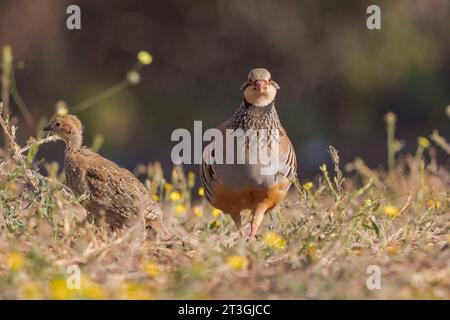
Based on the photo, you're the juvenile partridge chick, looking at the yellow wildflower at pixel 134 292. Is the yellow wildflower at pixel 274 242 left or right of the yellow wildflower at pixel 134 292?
left

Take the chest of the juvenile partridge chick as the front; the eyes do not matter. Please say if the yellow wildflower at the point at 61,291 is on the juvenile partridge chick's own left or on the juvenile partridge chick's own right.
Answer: on the juvenile partridge chick's own left

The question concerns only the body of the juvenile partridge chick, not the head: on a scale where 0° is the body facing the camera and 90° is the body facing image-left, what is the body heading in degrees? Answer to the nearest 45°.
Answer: approximately 90°

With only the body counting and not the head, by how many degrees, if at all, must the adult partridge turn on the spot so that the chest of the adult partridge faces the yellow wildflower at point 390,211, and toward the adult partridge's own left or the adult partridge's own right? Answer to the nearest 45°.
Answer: approximately 90° to the adult partridge's own left

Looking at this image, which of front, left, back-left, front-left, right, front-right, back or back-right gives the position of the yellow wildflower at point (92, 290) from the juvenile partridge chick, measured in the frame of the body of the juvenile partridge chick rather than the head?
left

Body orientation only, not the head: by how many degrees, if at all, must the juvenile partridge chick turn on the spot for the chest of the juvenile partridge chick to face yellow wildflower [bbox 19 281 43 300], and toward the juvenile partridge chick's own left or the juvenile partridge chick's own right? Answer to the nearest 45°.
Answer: approximately 90° to the juvenile partridge chick's own left

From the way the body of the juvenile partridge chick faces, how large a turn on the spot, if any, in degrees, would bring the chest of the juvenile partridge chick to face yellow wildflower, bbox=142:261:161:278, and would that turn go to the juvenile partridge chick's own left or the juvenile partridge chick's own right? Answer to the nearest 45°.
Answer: approximately 90° to the juvenile partridge chick's own left

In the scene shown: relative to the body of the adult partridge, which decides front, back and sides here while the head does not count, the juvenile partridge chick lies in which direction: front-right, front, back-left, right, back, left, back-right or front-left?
right

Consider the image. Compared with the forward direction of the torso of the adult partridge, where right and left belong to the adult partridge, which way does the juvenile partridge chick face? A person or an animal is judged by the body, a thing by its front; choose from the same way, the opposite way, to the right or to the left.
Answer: to the right

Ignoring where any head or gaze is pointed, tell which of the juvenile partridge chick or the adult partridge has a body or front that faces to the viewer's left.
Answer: the juvenile partridge chick

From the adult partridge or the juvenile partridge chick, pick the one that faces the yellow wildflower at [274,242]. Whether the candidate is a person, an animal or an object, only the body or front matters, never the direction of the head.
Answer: the adult partridge

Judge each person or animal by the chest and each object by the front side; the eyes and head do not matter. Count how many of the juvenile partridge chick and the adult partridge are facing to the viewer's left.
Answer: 1

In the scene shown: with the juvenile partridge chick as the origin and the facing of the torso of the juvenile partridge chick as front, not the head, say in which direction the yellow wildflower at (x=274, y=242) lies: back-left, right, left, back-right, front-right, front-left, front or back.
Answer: back-left

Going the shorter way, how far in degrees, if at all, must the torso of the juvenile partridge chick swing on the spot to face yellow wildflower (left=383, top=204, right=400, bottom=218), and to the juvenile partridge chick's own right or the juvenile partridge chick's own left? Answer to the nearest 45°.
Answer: approximately 180°
